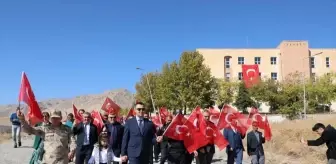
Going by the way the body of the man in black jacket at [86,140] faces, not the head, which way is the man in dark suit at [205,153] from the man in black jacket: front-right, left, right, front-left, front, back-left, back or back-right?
left

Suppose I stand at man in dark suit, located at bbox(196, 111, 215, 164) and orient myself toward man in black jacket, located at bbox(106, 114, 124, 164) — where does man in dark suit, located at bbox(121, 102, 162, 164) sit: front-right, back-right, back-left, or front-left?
front-left

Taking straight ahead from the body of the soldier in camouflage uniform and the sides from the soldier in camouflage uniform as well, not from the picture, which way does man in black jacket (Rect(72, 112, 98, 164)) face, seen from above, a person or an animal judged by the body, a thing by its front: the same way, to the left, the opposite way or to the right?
the same way

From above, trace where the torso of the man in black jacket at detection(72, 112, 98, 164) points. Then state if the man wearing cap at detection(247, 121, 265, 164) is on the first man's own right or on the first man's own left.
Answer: on the first man's own left

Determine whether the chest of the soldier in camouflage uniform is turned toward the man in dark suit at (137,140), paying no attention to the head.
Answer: no

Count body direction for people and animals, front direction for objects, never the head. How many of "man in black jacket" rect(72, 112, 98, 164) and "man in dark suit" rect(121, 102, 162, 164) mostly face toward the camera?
2

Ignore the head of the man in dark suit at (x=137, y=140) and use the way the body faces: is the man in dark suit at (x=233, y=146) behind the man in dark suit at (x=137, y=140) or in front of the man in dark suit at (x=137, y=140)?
behind

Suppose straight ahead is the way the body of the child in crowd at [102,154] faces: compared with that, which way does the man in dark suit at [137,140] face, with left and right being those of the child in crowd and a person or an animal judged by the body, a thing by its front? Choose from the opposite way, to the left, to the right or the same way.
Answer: the same way

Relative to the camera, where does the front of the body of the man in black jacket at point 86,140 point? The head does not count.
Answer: toward the camera

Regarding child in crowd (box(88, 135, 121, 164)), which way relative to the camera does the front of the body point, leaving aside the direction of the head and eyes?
toward the camera

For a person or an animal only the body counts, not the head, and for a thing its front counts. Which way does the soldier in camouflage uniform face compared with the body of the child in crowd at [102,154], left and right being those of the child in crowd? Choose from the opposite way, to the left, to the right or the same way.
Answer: the same way

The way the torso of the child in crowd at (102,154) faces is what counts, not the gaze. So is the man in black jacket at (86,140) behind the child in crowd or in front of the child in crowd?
behind

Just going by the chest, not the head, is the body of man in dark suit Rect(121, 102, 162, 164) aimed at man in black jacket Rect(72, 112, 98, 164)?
no

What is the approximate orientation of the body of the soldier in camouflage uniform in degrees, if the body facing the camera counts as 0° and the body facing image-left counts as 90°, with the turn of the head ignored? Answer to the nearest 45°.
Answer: approximately 0°
